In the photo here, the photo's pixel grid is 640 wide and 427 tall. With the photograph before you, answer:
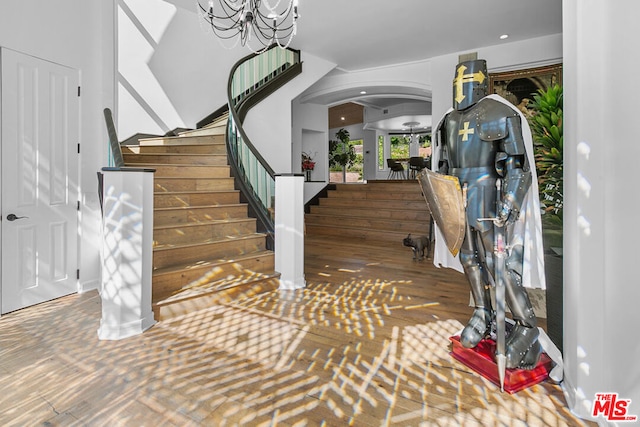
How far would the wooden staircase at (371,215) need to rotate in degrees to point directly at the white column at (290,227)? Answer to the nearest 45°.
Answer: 0° — it already faces it

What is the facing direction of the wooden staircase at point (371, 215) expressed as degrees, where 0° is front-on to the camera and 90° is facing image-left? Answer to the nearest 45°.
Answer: approximately 0°

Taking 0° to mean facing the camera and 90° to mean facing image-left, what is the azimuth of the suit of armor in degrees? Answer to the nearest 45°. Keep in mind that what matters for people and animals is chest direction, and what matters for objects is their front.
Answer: approximately 45°

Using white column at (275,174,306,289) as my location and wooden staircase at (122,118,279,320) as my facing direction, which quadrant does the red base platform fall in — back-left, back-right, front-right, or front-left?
back-left

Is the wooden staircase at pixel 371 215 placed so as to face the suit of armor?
yes

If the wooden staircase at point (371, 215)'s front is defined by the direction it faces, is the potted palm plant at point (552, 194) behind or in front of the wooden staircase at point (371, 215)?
in front
